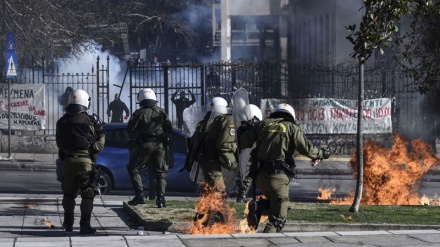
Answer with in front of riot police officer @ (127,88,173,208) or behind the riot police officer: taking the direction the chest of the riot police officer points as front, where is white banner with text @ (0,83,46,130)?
in front

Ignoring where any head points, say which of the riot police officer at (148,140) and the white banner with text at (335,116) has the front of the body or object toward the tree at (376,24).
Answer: the white banner with text

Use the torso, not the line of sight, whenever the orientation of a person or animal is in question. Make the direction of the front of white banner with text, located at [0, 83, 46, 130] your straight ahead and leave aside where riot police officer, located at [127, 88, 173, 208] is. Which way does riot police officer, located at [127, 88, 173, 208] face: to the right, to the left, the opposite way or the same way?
the opposite way

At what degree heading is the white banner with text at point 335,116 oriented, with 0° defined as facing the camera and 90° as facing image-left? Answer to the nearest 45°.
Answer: approximately 0°

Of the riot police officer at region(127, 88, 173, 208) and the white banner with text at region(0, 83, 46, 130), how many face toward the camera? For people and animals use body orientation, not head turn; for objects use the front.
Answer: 1

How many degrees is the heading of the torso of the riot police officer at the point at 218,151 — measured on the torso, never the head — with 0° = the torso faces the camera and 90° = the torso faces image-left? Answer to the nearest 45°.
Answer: approximately 225°

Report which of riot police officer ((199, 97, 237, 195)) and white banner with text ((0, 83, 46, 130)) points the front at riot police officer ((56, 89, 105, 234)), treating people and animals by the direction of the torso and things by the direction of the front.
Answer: the white banner with text

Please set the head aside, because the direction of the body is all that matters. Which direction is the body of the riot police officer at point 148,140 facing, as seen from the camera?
away from the camera

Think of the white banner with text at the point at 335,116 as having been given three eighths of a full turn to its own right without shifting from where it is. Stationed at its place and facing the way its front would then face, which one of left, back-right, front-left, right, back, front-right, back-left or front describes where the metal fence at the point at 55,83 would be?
front-left

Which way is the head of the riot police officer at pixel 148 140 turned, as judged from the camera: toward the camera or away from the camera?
away from the camera

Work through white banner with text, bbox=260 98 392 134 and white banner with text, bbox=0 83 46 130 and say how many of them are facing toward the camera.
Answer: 2

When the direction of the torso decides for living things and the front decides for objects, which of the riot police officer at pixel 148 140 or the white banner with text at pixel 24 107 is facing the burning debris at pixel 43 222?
the white banner with text

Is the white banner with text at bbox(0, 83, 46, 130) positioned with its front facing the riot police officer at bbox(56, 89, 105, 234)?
yes

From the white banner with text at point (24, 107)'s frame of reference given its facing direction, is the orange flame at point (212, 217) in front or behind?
in front

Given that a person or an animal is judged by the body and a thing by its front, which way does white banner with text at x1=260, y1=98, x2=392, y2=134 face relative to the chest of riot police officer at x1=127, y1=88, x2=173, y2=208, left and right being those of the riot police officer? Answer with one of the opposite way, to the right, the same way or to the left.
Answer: the opposite way
